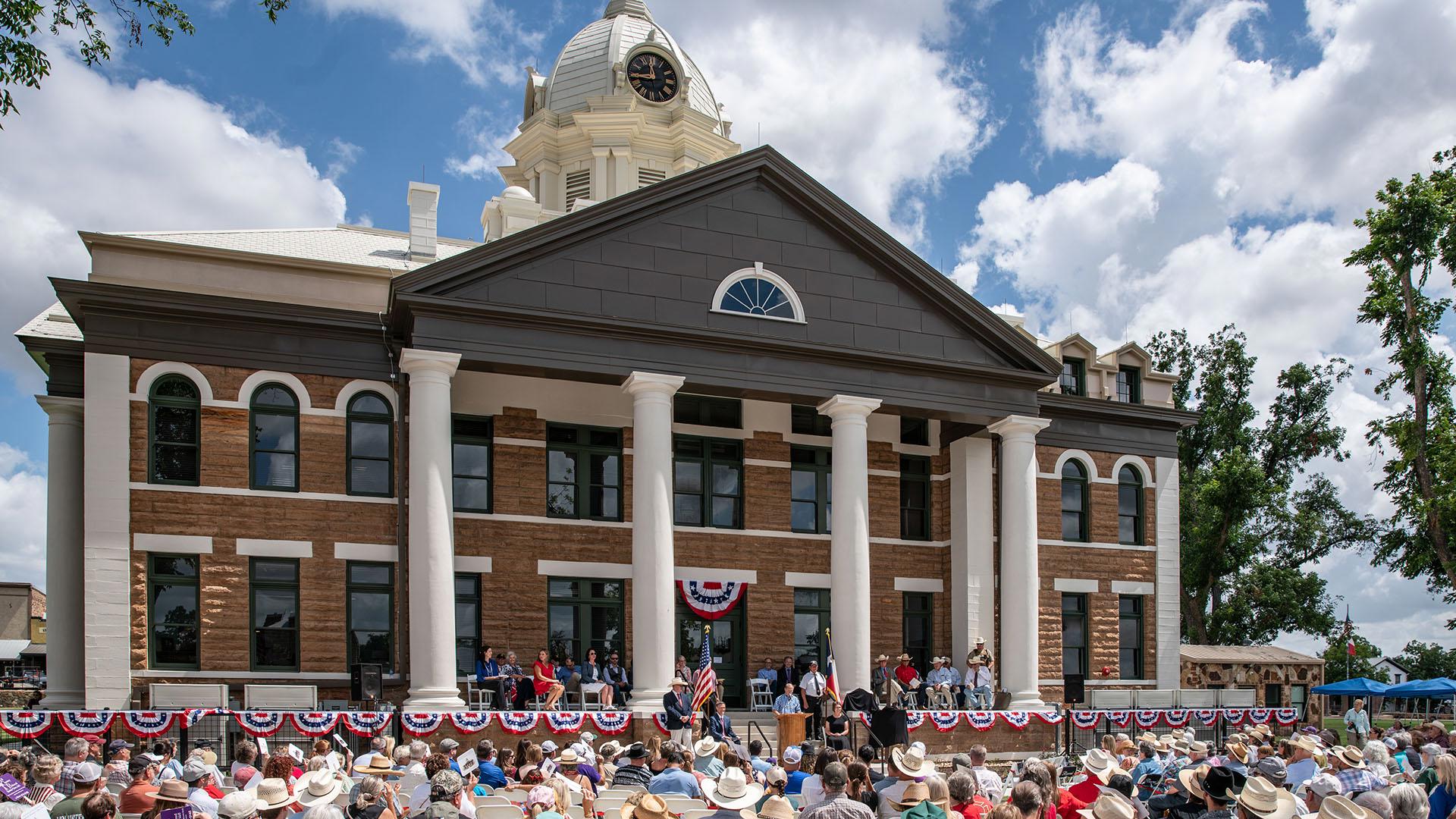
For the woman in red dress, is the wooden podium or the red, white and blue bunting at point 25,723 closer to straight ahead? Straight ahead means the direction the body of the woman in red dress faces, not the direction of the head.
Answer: the wooden podium

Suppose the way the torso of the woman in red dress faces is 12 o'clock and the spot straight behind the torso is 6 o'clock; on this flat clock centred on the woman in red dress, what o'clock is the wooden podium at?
The wooden podium is roughly at 11 o'clock from the woman in red dress.

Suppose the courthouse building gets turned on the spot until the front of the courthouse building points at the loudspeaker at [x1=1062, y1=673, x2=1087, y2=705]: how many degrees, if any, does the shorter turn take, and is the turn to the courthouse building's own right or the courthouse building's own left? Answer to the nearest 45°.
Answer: approximately 45° to the courthouse building's own left

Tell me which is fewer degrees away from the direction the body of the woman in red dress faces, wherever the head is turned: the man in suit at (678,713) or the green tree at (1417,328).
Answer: the man in suit

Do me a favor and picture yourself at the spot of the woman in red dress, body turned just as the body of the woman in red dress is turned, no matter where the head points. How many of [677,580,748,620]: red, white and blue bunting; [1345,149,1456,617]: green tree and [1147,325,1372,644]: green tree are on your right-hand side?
0

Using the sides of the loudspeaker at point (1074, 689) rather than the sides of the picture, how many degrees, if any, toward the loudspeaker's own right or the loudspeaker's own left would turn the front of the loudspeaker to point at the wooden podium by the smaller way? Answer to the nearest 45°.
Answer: approximately 45° to the loudspeaker's own right

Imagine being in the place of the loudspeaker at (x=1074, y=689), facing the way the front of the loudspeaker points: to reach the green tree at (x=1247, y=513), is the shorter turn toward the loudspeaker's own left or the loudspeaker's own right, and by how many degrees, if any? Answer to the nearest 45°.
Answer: approximately 180°

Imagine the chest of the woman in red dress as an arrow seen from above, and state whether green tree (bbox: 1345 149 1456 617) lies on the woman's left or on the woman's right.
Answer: on the woman's left

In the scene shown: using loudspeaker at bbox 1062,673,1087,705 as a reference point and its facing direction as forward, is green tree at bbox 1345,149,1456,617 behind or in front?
behind

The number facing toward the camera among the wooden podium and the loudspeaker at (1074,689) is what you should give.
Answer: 2

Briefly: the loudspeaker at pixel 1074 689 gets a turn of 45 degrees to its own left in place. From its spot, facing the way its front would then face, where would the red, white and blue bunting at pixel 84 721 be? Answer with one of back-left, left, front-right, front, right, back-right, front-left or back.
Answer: right

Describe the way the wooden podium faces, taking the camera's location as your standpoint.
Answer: facing the viewer

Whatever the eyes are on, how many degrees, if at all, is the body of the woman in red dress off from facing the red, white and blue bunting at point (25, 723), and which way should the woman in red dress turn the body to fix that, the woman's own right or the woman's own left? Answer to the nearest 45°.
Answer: approximately 90° to the woman's own right

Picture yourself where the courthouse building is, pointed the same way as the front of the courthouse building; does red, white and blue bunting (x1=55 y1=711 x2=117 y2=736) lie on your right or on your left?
on your right

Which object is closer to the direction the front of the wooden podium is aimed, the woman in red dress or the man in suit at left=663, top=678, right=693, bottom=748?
the man in suit

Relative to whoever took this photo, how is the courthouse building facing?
facing the viewer and to the right of the viewer

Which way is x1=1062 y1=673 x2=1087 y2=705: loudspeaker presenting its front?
toward the camera
